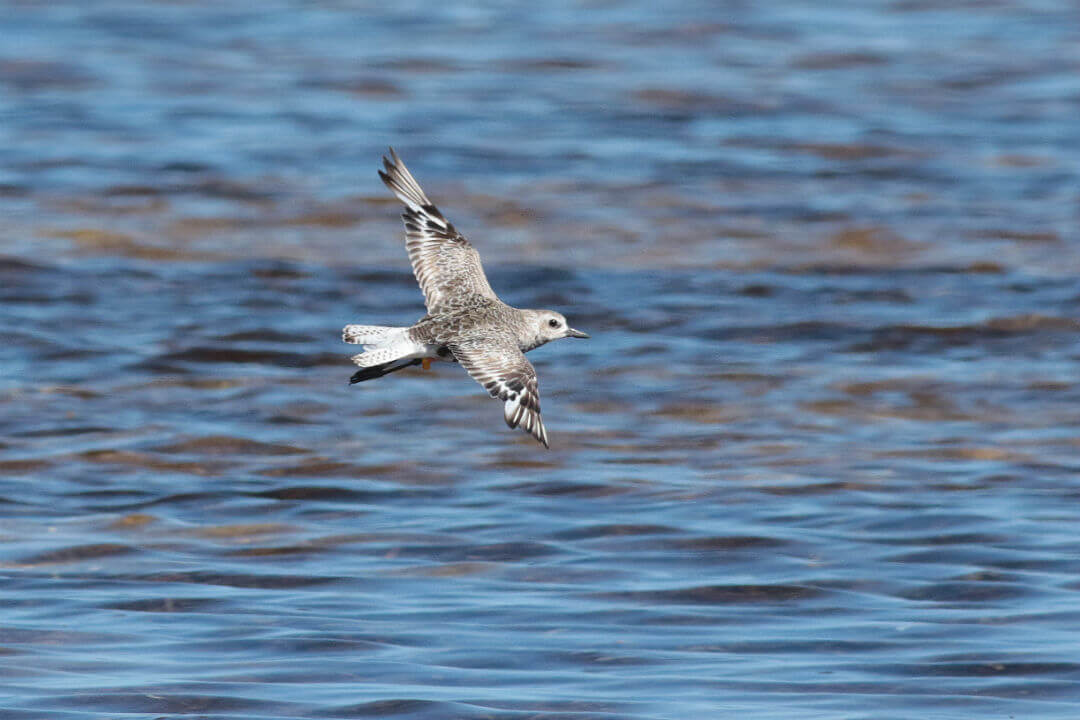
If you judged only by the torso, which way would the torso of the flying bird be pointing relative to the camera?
to the viewer's right
